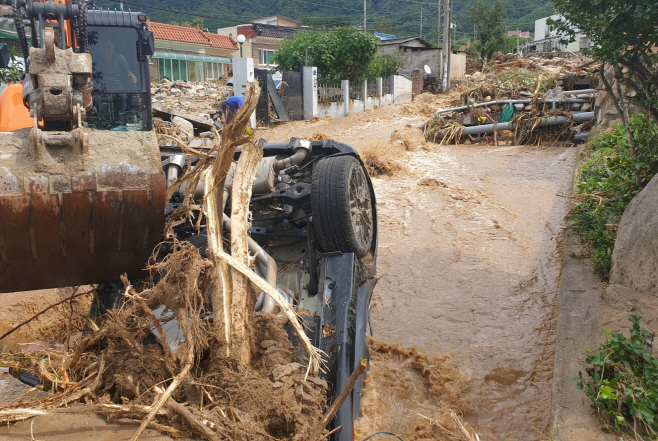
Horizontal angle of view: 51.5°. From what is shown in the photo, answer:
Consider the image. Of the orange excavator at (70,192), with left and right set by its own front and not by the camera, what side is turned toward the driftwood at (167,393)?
front

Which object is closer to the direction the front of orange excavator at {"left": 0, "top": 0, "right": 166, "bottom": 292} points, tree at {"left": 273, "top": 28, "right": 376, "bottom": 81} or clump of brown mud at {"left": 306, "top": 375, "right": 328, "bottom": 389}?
the clump of brown mud

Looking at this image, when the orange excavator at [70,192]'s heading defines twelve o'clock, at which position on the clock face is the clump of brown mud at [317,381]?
The clump of brown mud is roughly at 10 o'clock from the orange excavator.

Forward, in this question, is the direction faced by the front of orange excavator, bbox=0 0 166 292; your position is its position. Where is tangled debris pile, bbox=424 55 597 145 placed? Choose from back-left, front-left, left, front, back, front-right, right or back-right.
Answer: back-left

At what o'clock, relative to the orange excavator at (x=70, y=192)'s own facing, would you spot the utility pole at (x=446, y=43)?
The utility pole is roughly at 7 o'clock from the orange excavator.

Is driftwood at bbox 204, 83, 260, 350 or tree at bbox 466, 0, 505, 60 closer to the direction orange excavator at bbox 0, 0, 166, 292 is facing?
the driftwood

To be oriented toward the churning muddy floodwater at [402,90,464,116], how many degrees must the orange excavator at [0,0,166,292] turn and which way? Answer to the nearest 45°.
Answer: approximately 135° to its left

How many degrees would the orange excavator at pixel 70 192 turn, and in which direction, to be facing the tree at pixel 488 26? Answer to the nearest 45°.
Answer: approximately 135° to its left

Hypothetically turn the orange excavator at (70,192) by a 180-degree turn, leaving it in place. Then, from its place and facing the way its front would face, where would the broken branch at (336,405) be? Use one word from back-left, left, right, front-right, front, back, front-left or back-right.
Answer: back-right

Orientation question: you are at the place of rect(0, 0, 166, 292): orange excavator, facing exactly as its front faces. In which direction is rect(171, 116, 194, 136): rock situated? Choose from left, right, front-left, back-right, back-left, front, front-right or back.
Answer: back

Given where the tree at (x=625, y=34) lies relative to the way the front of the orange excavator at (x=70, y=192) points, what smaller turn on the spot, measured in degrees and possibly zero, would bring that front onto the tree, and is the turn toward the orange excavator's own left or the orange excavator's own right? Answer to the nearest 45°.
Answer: approximately 90° to the orange excavator's own left

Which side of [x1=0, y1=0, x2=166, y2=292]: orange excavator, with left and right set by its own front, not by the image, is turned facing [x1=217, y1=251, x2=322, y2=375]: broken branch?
left

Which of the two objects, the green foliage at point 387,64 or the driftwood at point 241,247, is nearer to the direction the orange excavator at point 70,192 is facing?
the driftwood

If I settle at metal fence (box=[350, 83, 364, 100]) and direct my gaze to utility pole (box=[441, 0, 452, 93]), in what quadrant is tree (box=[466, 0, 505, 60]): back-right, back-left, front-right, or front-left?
front-left

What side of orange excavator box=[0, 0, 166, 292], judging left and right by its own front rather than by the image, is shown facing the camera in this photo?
front
